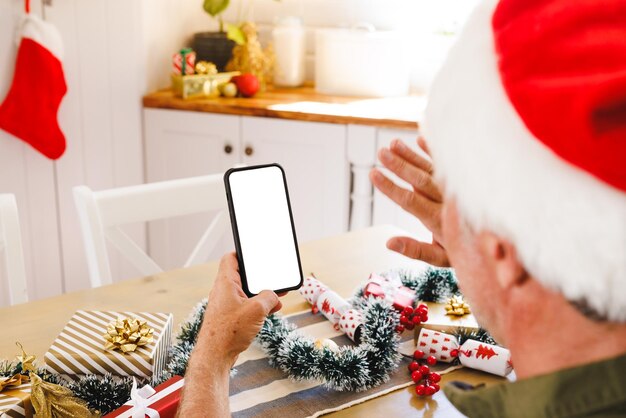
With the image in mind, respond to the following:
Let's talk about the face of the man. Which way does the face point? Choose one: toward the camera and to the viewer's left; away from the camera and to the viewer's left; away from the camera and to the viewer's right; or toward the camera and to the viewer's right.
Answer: away from the camera and to the viewer's left

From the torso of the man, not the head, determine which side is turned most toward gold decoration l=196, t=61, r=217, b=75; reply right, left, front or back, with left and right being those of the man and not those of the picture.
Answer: front

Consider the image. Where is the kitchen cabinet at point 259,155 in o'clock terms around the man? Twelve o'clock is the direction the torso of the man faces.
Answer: The kitchen cabinet is roughly at 1 o'clock from the man.

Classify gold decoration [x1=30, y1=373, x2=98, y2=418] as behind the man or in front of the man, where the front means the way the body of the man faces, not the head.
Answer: in front

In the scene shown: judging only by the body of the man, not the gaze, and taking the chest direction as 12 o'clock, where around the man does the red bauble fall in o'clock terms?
The red bauble is roughly at 1 o'clock from the man.

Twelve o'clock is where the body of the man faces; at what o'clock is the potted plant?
The potted plant is roughly at 1 o'clock from the man.

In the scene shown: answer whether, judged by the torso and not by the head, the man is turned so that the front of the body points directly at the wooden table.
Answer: yes

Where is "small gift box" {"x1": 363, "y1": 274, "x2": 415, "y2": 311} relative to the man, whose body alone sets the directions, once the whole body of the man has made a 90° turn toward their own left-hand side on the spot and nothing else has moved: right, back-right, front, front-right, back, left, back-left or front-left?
back-right

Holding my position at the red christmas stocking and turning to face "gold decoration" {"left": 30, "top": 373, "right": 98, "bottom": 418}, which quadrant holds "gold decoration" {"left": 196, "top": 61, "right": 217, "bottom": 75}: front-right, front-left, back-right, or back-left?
back-left

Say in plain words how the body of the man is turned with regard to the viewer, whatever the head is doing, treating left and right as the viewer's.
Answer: facing away from the viewer and to the left of the viewer

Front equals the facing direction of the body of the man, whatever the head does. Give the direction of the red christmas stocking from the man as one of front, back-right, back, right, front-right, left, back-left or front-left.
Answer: front

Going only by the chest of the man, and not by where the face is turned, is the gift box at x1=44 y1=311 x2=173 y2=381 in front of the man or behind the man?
in front

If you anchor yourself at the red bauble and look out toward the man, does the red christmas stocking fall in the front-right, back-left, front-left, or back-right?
front-right
